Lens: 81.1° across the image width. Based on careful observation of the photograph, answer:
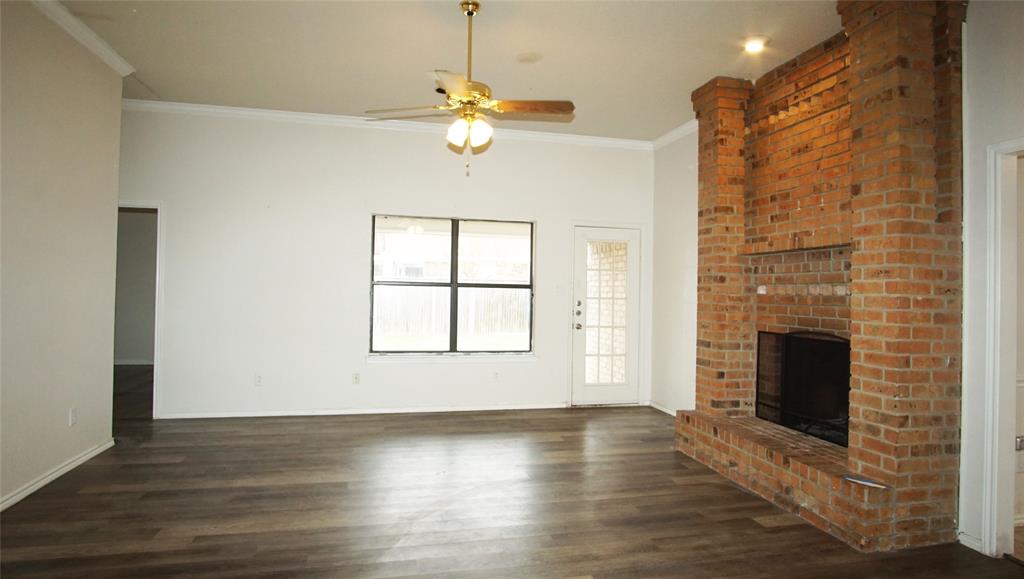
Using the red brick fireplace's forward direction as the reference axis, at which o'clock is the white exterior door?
The white exterior door is roughly at 3 o'clock from the red brick fireplace.

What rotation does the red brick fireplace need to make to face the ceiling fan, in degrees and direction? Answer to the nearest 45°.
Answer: approximately 45° to its right

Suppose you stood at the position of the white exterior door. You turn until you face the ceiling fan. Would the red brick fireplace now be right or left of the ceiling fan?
left

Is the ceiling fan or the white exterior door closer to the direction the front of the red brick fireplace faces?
the ceiling fan

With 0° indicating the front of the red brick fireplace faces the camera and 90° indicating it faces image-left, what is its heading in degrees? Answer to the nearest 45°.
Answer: approximately 45°
